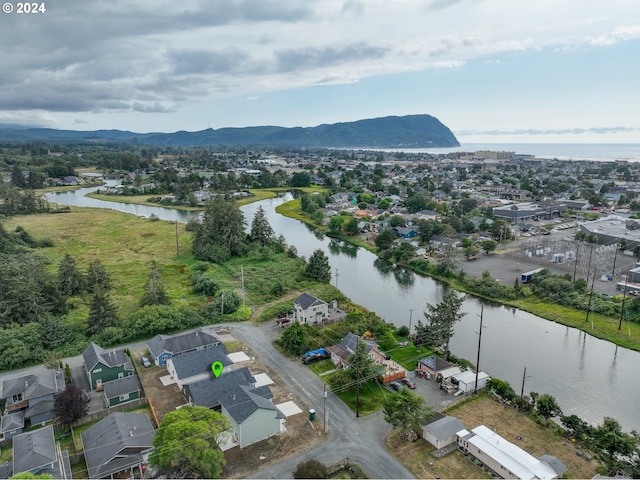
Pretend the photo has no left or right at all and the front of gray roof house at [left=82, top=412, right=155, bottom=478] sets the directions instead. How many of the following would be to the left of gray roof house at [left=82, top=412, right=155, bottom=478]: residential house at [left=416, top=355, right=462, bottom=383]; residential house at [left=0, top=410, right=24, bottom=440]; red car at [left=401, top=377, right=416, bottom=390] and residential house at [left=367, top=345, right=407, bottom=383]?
3

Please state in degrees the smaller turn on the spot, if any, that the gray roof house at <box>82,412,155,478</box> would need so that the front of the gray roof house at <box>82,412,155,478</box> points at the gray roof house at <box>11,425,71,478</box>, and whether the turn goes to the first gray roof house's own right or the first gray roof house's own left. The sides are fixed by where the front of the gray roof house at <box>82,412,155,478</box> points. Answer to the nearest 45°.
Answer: approximately 90° to the first gray roof house's own right

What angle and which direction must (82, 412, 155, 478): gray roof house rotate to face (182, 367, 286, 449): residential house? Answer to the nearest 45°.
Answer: approximately 90° to its left

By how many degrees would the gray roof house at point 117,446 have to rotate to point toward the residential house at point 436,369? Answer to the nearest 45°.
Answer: approximately 90° to its left

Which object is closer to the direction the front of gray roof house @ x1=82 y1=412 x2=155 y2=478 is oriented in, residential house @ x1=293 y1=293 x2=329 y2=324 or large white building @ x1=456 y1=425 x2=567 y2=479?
the large white building

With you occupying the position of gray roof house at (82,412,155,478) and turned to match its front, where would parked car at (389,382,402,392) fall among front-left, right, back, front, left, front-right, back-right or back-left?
left

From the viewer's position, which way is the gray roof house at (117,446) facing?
facing the viewer

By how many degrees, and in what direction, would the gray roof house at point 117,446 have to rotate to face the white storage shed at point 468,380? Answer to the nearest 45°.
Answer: approximately 90° to its left

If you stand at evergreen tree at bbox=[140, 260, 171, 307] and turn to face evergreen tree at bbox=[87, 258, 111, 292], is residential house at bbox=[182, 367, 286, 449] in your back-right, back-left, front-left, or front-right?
back-left

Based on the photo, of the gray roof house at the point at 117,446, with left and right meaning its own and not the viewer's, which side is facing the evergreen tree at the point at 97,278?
back

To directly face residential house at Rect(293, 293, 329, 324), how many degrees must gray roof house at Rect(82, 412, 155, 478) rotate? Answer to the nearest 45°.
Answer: approximately 135° to its left

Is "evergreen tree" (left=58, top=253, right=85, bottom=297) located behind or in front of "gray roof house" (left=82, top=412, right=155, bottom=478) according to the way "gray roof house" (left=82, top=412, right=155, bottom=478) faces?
behind

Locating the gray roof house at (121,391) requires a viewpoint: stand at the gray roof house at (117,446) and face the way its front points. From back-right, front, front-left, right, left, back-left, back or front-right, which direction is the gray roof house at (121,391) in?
back

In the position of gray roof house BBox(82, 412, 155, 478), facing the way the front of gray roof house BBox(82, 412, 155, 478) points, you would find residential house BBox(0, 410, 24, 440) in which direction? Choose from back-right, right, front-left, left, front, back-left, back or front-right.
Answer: back-right

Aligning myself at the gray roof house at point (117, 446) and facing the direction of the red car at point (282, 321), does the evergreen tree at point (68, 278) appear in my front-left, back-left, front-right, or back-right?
front-left

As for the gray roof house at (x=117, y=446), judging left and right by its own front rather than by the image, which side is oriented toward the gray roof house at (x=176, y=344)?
back

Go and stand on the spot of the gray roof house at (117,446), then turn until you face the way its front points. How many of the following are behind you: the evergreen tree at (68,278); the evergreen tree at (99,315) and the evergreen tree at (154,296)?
3

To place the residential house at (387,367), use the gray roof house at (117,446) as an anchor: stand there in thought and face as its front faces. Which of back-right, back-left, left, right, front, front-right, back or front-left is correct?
left

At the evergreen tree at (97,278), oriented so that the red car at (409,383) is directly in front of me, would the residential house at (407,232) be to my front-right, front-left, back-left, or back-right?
front-left
